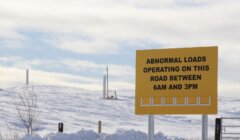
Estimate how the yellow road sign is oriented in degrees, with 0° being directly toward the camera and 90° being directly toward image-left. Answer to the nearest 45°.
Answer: approximately 0°
